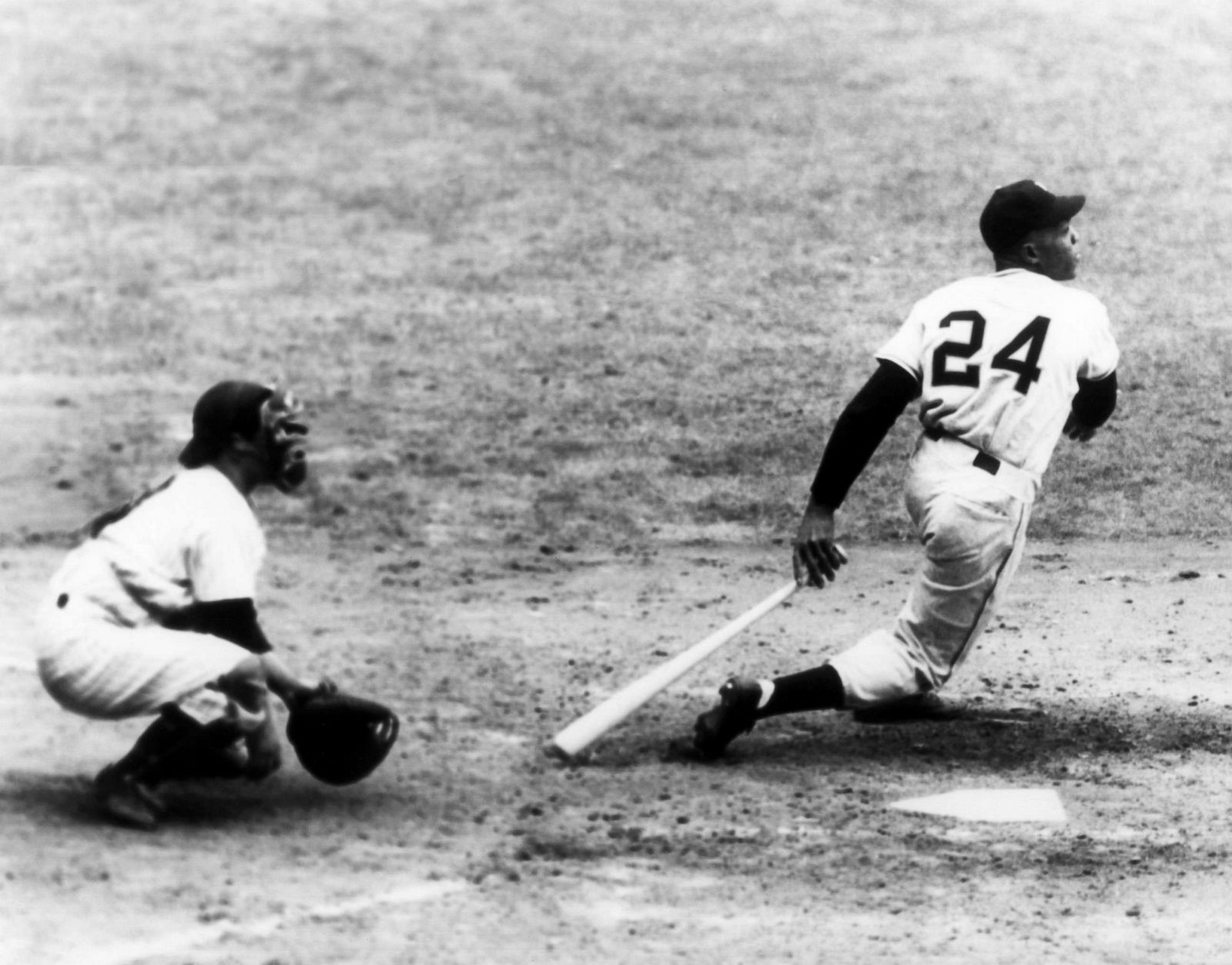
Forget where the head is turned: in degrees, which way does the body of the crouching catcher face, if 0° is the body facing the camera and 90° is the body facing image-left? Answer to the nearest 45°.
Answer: approximately 270°

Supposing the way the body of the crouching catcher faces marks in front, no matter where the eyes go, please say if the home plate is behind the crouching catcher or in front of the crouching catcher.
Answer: in front
